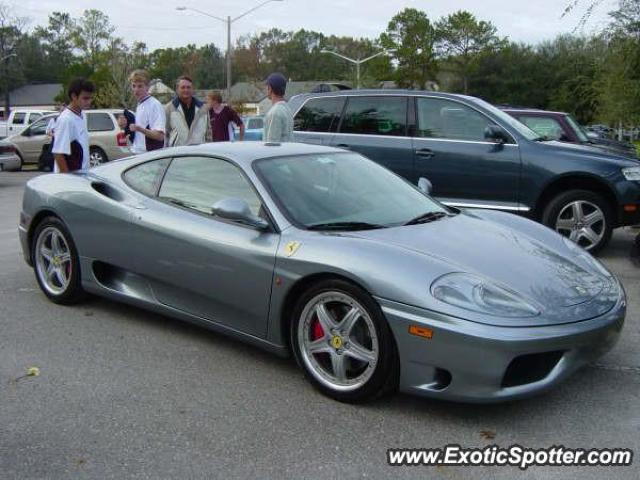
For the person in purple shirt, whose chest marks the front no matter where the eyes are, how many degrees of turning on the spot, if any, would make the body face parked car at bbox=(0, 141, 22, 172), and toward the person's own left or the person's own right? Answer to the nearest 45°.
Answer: approximately 90° to the person's own right

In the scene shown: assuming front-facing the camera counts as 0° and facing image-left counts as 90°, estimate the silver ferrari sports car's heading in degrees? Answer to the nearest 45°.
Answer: approximately 315°

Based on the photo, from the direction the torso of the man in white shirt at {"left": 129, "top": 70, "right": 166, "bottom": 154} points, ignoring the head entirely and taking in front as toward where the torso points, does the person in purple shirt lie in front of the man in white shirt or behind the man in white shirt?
behind

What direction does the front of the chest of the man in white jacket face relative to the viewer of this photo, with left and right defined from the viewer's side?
facing the viewer

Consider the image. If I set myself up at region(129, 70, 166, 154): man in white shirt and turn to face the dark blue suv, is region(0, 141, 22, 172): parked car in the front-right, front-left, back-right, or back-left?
back-left

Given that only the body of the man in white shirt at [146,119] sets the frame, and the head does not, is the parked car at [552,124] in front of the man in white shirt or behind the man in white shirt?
behind

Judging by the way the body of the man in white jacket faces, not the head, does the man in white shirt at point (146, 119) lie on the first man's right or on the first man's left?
on the first man's right

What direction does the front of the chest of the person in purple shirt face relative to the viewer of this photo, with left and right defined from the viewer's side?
facing the viewer and to the left of the viewer

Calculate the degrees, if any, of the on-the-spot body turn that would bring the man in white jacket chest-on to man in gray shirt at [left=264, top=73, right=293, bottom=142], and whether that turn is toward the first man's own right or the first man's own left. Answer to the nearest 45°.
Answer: approximately 45° to the first man's own left

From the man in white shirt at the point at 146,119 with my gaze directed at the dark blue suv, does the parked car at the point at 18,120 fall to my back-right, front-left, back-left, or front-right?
back-left
